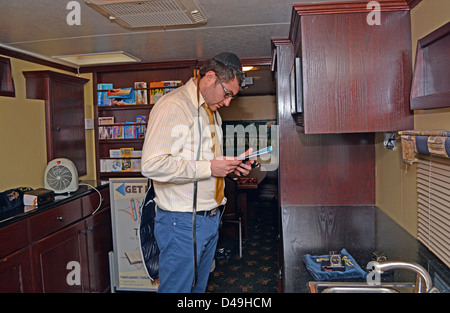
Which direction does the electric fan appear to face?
toward the camera

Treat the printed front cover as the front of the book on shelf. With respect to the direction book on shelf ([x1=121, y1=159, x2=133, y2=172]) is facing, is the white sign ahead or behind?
ahead

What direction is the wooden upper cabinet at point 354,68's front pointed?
to the viewer's left

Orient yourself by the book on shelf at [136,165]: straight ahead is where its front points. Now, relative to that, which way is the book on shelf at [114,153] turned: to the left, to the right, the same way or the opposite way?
the same way

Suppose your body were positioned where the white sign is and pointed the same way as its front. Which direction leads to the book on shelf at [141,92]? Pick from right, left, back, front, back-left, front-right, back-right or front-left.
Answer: back

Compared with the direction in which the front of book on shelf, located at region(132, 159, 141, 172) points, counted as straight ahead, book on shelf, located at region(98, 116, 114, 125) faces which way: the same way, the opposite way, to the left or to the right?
the same way

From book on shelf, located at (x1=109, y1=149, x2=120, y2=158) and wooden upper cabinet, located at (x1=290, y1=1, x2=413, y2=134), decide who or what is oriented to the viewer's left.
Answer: the wooden upper cabinet

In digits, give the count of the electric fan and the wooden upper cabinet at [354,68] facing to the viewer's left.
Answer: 1

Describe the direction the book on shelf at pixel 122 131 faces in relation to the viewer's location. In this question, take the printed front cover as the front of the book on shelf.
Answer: facing the viewer

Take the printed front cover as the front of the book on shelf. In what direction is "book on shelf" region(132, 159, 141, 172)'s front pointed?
toward the camera

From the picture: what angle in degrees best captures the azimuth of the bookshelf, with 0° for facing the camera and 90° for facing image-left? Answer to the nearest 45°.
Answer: approximately 0°
